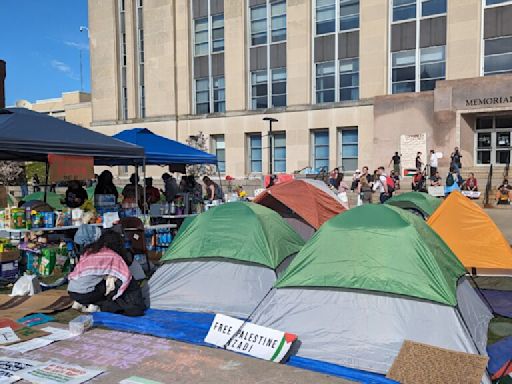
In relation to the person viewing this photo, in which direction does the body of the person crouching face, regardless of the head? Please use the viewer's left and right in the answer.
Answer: facing away from the viewer and to the right of the viewer

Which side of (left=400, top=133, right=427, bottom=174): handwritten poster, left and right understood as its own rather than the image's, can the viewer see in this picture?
front

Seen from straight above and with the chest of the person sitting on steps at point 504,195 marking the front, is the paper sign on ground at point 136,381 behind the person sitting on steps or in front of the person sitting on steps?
in front

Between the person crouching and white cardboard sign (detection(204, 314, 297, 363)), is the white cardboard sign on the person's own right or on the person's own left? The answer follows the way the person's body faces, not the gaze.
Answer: on the person's own right

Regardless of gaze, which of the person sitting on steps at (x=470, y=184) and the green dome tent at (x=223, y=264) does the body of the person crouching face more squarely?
the person sitting on steps

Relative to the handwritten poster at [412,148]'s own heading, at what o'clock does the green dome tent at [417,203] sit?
The green dome tent is roughly at 12 o'clock from the handwritten poster.

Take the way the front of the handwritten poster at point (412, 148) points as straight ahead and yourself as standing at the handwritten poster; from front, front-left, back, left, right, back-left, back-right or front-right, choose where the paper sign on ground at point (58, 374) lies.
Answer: front

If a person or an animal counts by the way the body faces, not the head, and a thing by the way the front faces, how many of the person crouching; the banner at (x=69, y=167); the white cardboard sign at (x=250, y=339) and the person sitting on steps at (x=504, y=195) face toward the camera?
3

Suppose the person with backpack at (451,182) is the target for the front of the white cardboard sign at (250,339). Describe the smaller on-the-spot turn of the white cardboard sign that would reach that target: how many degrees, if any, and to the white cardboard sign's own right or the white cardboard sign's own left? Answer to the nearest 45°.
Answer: approximately 135° to the white cardboard sign's own left

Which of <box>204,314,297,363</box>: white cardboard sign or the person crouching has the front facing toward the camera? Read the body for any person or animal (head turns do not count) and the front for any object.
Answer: the white cardboard sign

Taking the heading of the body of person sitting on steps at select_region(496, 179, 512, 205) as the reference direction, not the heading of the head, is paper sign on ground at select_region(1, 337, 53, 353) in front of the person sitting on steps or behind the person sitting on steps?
in front

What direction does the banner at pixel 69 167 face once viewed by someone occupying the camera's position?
facing the viewer

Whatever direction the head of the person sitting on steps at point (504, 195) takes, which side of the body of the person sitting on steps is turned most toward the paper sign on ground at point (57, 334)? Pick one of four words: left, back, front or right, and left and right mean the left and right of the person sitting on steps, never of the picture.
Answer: front

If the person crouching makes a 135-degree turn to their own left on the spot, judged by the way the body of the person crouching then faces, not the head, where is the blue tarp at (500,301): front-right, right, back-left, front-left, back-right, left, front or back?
back
